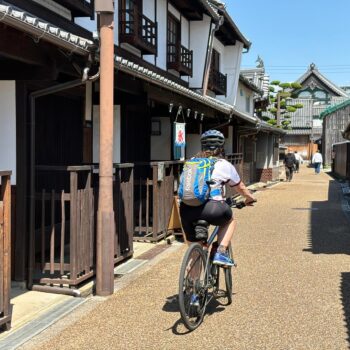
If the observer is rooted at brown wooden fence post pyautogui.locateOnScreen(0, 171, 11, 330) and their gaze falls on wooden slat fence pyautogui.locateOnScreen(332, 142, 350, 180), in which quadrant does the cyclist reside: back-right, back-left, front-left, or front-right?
front-right

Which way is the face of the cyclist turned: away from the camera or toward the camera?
away from the camera

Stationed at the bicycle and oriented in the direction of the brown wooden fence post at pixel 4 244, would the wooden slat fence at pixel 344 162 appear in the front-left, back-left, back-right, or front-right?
back-right

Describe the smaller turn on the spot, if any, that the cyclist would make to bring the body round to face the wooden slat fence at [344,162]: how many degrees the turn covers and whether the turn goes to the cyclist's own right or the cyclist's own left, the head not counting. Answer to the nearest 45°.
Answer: approximately 45° to the cyclist's own left

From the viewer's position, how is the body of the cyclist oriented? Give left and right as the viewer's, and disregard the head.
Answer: facing away from the viewer and to the right of the viewer

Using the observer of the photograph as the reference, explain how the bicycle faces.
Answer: facing away from the viewer and to the right of the viewer
